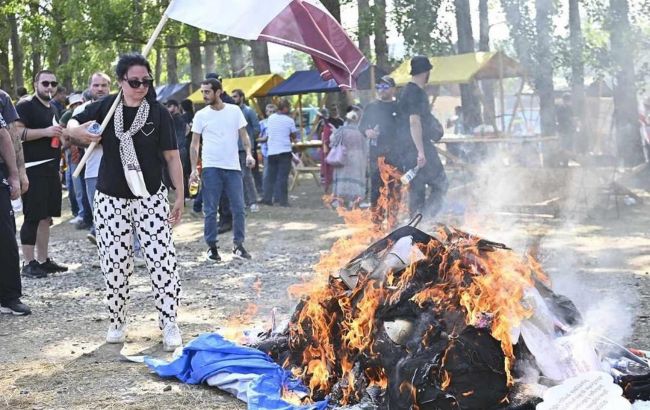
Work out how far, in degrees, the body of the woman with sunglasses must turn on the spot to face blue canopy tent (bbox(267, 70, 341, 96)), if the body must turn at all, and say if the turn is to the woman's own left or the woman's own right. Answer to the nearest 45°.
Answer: approximately 180°

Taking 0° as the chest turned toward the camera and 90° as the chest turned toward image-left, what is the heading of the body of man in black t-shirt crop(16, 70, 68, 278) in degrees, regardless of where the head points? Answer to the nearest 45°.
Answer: approximately 315°

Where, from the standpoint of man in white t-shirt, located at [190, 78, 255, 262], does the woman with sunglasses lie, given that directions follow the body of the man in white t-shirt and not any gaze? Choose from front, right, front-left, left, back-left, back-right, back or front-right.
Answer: front

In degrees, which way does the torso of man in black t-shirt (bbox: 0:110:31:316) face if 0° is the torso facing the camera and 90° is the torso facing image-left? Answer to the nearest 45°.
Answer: approximately 270°

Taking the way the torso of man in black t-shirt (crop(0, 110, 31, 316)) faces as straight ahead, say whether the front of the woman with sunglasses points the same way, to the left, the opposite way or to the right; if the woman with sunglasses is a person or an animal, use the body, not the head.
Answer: to the right

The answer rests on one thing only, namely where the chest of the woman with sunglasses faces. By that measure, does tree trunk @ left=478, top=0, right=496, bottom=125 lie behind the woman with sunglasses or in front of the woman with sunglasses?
behind

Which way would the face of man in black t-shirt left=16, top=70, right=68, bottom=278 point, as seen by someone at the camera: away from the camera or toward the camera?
toward the camera

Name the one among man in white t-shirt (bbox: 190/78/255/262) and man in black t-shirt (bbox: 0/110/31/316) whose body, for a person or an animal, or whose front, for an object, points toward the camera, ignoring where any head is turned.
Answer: the man in white t-shirt

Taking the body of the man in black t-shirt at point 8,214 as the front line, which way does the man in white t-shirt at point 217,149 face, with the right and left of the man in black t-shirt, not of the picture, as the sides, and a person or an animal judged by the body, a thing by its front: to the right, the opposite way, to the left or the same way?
to the right

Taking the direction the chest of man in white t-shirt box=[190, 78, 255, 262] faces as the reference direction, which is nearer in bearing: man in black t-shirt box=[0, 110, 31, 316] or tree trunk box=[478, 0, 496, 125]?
the man in black t-shirt

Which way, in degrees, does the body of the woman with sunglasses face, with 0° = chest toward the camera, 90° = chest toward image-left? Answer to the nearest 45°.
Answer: approximately 0°

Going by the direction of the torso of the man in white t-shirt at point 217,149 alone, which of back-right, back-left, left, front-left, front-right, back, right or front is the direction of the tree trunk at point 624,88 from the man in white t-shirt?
back-left

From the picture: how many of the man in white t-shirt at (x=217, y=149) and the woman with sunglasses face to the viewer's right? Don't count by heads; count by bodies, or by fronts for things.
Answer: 0

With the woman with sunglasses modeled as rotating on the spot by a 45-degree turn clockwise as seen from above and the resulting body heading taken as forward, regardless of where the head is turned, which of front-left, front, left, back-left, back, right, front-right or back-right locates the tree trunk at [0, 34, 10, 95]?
back-right

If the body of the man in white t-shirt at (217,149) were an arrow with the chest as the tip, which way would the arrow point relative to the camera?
toward the camera

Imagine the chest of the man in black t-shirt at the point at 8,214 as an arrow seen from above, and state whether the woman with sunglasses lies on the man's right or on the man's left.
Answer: on the man's right
